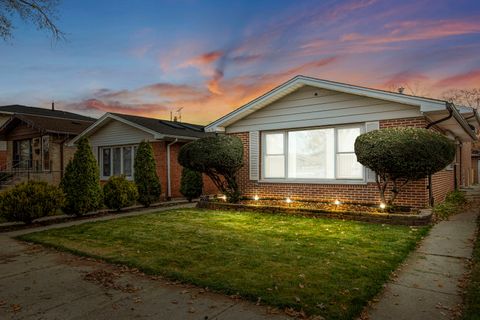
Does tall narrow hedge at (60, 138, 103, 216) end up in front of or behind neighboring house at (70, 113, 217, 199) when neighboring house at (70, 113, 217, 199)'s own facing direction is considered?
in front

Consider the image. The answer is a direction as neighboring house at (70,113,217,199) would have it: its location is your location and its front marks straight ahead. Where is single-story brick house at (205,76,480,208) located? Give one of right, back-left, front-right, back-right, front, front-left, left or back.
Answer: left

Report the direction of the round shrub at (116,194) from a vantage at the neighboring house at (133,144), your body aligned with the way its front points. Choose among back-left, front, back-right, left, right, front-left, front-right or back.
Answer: front-left

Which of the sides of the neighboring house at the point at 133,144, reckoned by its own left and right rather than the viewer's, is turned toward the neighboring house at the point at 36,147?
right

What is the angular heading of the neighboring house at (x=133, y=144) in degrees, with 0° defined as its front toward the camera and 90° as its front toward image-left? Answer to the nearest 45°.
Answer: approximately 45°

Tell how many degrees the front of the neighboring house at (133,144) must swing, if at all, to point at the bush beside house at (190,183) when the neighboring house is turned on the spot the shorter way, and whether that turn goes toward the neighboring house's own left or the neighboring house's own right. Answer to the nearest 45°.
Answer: approximately 90° to the neighboring house's own left

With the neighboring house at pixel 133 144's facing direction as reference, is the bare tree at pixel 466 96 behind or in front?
behind

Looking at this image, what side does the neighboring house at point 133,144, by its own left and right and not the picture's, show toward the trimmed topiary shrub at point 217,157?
left

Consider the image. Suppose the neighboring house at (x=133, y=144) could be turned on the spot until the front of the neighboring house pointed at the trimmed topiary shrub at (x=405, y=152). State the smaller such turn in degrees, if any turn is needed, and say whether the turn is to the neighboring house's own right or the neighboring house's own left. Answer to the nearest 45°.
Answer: approximately 90° to the neighboring house's own left

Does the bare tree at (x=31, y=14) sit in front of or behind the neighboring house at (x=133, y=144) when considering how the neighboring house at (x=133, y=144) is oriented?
in front
